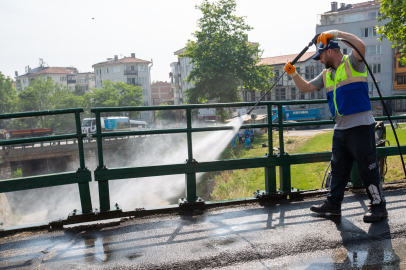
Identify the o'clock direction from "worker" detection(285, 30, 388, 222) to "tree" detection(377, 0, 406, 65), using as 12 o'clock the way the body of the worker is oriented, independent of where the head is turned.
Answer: The tree is roughly at 5 o'clock from the worker.

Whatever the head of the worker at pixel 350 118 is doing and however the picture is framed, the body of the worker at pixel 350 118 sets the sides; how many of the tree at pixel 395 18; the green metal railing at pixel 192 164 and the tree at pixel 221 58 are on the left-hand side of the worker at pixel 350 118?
0

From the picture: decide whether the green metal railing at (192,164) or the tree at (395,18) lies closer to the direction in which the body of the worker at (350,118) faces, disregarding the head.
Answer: the green metal railing

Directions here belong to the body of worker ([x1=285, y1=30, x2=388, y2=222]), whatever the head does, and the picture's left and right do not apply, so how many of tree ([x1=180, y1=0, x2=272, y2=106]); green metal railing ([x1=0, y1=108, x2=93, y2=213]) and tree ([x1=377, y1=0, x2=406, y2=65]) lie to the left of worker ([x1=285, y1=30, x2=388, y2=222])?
0

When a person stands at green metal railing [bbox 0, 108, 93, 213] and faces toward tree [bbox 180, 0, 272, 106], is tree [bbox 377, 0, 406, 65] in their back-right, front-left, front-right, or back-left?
front-right

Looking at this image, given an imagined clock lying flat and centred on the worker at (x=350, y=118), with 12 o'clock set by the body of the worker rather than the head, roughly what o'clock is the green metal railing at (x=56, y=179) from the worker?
The green metal railing is roughly at 1 o'clock from the worker.

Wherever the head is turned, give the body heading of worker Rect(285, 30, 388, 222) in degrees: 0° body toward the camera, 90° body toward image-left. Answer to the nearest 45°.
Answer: approximately 45°

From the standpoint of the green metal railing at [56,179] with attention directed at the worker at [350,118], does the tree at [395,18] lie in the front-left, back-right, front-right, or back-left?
front-left

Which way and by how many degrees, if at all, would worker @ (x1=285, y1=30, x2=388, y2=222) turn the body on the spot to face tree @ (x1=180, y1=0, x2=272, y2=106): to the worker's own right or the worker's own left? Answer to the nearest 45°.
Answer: approximately 135° to the worker's own right

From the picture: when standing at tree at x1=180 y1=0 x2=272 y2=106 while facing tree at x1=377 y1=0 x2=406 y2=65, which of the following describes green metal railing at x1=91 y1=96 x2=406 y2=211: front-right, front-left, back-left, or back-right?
front-right

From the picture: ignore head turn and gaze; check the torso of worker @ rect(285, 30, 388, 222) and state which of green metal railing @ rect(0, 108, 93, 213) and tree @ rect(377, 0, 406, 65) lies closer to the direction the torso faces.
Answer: the green metal railing
